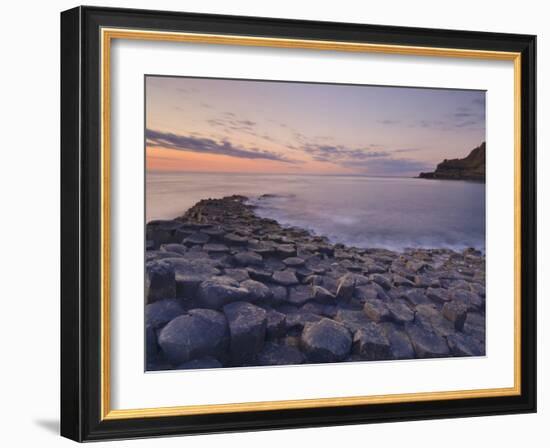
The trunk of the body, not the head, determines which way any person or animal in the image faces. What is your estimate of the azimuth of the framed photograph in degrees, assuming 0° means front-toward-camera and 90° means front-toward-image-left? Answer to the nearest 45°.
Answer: approximately 315°
